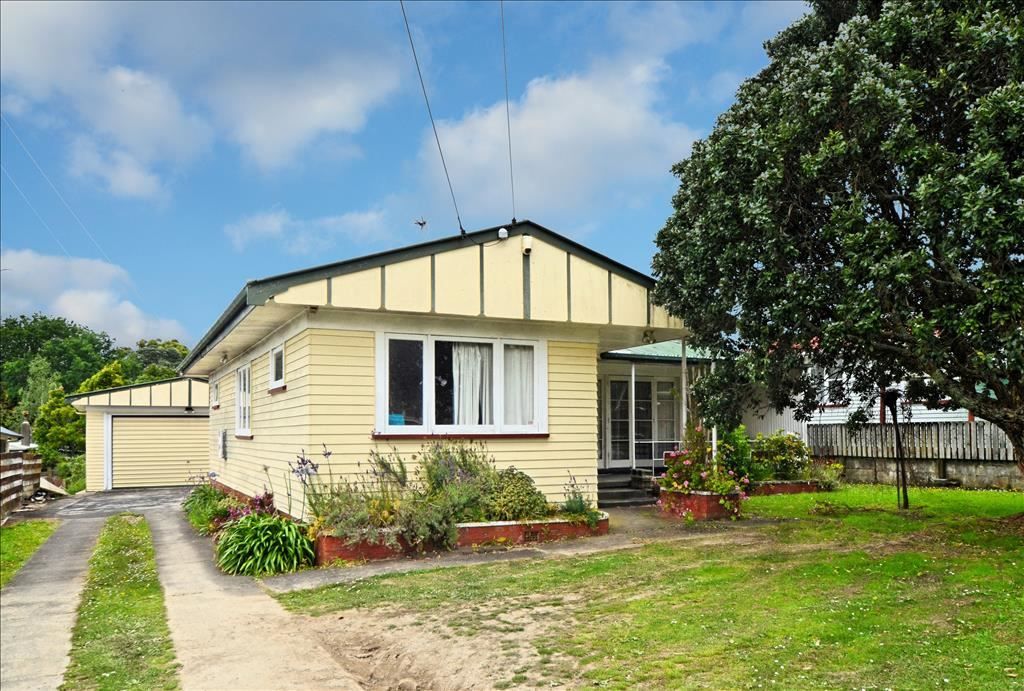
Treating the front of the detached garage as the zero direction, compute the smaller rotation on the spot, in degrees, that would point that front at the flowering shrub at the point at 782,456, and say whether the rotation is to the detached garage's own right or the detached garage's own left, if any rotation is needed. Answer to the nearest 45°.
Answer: approximately 45° to the detached garage's own left

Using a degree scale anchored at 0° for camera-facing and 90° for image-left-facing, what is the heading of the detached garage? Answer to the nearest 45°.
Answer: approximately 0°

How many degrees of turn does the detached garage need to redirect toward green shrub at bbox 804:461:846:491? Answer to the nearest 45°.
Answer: approximately 45° to its left
